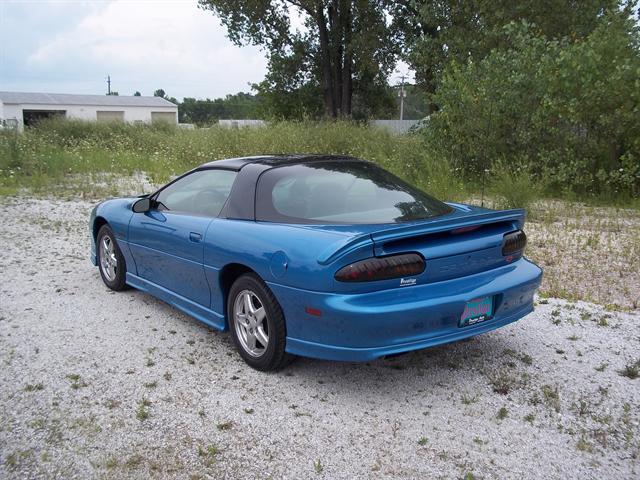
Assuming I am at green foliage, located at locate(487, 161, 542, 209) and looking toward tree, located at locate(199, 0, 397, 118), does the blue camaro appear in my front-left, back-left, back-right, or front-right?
back-left

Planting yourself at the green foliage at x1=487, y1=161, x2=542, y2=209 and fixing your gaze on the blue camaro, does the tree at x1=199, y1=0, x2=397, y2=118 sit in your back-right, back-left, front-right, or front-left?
back-right

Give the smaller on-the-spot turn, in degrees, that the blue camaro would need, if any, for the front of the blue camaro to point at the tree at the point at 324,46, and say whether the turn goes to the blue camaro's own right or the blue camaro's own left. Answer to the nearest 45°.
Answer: approximately 45° to the blue camaro's own right

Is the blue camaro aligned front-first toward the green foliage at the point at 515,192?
no

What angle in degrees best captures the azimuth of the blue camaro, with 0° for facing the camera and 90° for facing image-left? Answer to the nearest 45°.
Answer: approximately 135°

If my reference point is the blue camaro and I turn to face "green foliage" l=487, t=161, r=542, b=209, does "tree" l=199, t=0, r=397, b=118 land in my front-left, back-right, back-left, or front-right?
front-left
